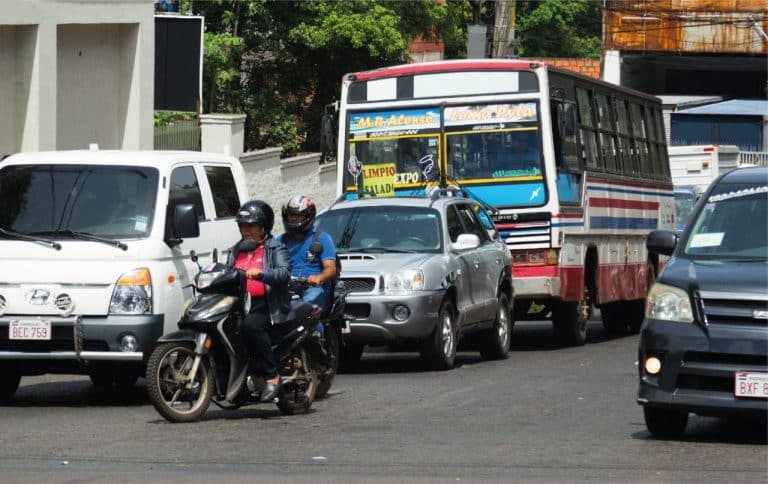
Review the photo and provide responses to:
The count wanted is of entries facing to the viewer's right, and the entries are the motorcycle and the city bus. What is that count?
0

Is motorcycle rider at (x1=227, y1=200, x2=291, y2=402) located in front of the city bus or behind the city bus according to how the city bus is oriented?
in front

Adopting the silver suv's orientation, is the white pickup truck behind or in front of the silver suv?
in front

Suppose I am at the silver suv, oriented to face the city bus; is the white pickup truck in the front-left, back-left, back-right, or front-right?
back-left

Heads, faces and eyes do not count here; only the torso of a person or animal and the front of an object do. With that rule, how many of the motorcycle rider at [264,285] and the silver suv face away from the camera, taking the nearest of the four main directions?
0

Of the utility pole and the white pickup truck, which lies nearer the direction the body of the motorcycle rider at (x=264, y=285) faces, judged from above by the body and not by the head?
the white pickup truck

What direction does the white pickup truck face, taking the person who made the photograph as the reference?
facing the viewer and to the left of the viewer

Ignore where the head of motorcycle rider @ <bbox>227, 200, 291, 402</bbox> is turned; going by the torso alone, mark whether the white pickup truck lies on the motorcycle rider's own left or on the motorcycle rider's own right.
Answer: on the motorcycle rider's own right
